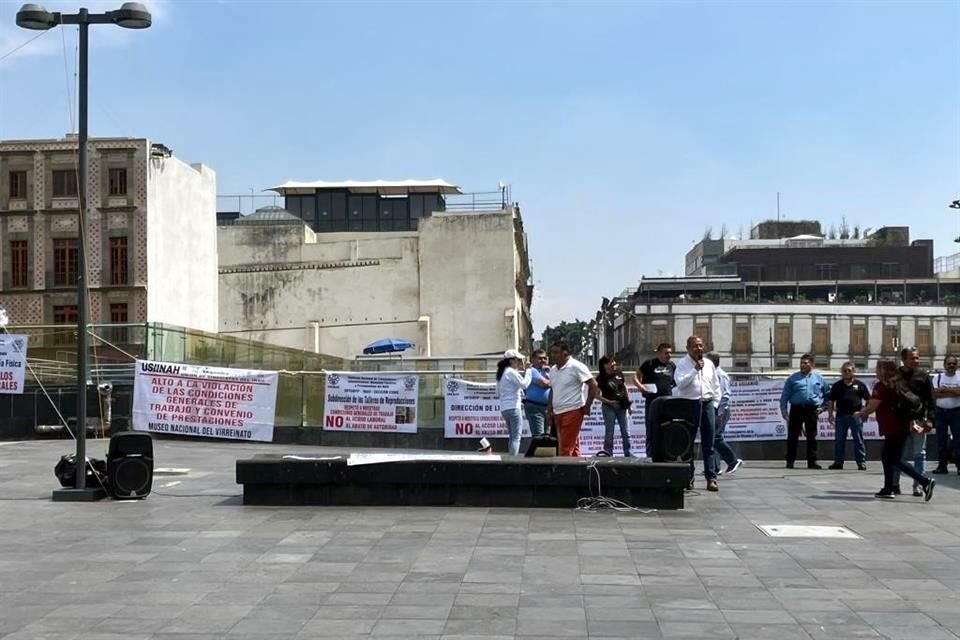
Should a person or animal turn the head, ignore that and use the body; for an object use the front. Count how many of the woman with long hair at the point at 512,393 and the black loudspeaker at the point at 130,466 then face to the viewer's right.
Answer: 1

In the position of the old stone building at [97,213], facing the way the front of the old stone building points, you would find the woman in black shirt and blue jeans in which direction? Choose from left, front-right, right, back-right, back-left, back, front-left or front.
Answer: front

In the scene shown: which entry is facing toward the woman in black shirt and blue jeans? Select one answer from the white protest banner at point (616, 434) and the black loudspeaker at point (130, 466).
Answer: the white protest banner

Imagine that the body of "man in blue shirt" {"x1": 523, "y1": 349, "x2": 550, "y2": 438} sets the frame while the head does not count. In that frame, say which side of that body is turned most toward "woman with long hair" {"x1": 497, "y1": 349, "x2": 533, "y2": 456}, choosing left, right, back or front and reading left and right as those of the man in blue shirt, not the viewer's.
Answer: right

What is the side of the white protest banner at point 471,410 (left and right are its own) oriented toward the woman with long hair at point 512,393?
front

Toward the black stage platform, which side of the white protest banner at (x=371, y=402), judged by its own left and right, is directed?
front

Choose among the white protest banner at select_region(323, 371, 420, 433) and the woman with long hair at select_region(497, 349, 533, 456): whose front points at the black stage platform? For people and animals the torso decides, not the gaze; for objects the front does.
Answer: the white protest banner

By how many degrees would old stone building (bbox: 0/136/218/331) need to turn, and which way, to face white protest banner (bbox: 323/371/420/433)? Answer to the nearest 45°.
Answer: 0° — it already faces it

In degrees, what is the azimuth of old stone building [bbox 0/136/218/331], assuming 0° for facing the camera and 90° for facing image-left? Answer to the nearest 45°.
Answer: approximately 0°

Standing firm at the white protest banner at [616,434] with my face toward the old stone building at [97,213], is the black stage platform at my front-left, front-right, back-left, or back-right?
back-left

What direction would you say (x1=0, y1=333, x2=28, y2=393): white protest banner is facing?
toward the camera

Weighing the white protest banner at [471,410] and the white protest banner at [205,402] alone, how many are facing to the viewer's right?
0

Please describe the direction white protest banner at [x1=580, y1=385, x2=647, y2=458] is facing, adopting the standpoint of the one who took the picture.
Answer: facing the viewer
